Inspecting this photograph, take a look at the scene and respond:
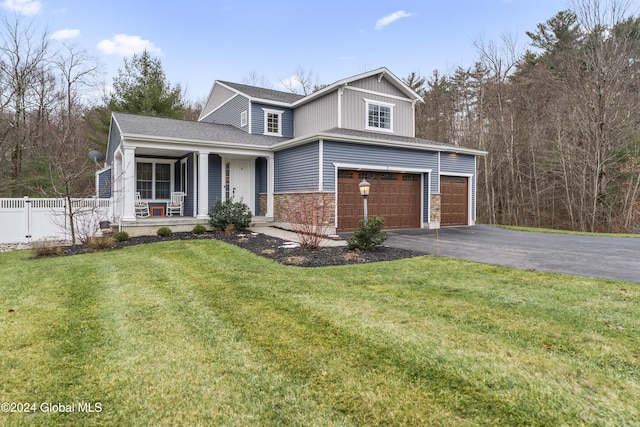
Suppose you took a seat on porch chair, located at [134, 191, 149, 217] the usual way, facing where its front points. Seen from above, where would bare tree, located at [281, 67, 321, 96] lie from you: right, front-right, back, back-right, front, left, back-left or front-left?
left

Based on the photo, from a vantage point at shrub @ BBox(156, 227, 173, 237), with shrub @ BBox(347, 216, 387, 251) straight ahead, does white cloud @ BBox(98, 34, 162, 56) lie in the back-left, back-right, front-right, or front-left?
back-left

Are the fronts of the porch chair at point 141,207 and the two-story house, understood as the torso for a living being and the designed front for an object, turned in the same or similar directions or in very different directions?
same or similar directions

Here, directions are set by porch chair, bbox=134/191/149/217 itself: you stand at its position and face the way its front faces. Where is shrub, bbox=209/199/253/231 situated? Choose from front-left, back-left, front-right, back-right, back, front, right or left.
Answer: front

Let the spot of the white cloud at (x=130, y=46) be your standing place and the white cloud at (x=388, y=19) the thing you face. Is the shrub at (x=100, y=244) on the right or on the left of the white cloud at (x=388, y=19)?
right

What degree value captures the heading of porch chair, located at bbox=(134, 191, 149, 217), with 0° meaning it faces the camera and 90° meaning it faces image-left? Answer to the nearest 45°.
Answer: approximately 315°

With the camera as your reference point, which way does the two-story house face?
facing the viewer and to the right of the viewer

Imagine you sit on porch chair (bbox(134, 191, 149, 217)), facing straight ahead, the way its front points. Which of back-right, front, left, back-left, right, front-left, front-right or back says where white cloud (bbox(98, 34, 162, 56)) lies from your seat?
back-left

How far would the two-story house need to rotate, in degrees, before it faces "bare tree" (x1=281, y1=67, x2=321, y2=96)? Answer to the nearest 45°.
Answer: approximately 135° to its left

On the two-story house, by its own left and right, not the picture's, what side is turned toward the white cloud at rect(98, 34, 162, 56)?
back

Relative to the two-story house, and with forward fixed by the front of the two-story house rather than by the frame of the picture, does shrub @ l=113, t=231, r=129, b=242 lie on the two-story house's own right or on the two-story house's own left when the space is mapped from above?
on the two-story house's own right
